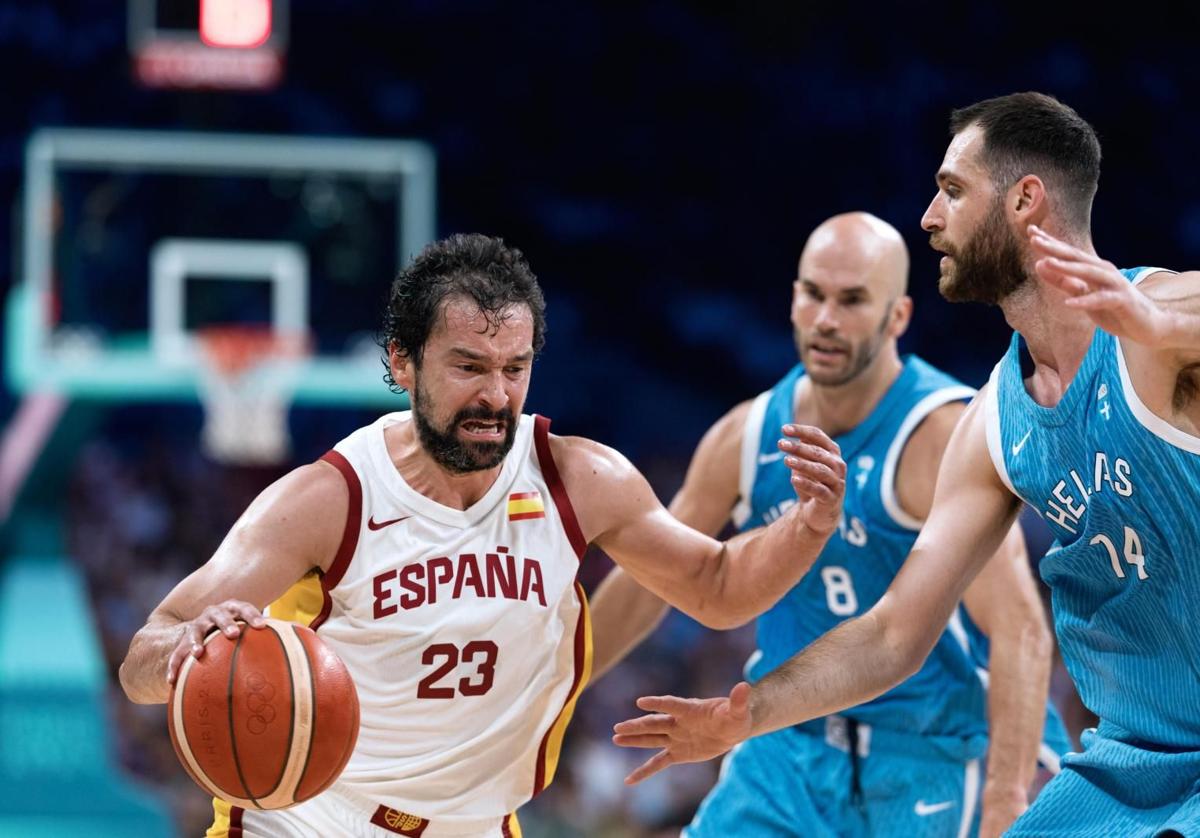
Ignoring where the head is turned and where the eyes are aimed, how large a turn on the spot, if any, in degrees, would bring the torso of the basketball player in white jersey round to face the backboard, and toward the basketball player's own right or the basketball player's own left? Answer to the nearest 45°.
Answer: approximately 180°

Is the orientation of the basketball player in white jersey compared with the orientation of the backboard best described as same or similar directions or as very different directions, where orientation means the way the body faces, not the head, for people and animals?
same or similar directions

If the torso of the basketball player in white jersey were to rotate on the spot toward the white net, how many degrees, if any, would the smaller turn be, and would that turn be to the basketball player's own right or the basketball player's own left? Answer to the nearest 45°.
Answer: approximately 180°

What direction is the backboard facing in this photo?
toward the camera

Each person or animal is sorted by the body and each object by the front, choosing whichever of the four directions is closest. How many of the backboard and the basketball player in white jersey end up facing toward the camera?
2

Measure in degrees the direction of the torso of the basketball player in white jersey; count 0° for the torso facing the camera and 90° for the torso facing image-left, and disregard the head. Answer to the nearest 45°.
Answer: approximately 0°

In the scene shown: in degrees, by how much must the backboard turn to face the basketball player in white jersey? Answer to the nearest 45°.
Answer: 0° — it already faces them

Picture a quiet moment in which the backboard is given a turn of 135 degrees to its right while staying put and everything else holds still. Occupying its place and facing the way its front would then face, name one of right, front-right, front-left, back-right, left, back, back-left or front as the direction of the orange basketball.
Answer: back-left
